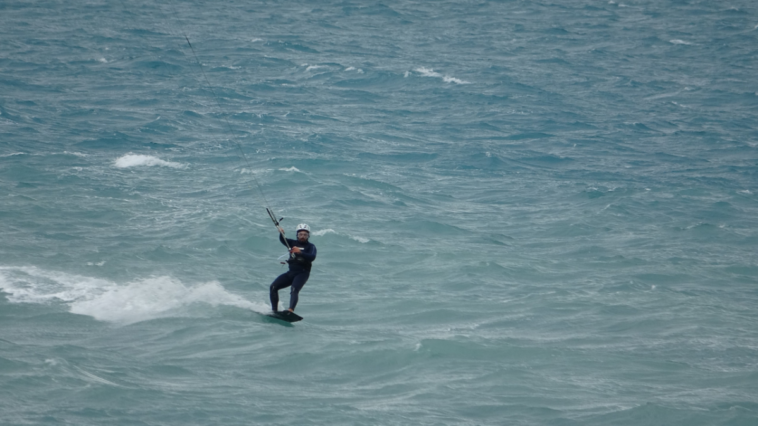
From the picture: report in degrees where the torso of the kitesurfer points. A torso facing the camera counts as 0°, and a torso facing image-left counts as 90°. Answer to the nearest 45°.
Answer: approximately 45°
